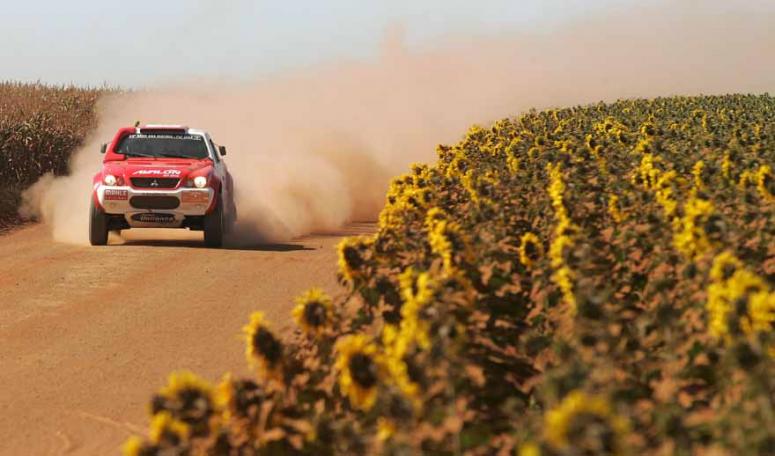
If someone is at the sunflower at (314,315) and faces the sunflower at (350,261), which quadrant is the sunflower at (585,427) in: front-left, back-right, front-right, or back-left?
back-right

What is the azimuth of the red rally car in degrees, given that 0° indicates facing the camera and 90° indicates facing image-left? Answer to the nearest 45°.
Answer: approximately 0°

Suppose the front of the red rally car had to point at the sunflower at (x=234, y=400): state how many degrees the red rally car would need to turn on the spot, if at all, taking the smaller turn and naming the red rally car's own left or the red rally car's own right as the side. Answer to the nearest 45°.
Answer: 0° — it already faces it

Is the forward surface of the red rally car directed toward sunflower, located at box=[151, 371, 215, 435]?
yes

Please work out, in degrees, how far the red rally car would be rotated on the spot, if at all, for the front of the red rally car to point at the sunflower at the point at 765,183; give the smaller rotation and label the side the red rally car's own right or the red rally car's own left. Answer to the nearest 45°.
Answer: approximately 45° to the red rally car's own left

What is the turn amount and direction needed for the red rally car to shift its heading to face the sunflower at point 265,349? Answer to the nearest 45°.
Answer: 0° — it already faces it

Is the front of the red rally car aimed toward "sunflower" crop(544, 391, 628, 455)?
yes
